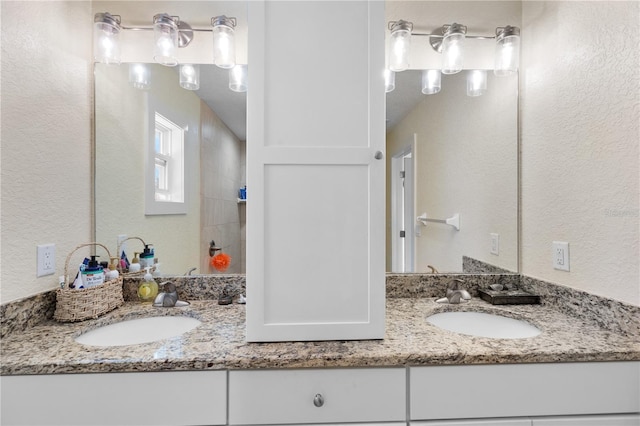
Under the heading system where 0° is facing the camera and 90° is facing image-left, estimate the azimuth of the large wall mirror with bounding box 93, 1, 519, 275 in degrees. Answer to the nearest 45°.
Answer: approximately 0°

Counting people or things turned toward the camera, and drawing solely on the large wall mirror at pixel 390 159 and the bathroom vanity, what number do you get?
2

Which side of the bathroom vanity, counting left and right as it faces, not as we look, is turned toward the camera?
front

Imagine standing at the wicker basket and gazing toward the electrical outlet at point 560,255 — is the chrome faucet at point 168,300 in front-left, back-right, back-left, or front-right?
front-left

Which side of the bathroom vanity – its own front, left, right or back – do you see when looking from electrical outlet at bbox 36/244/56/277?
right

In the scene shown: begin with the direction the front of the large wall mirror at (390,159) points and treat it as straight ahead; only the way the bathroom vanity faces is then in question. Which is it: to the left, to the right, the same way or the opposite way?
the same way

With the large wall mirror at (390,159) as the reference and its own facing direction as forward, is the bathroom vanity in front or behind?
in front
